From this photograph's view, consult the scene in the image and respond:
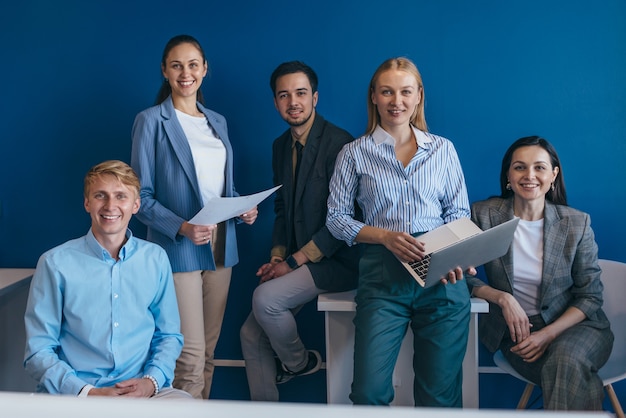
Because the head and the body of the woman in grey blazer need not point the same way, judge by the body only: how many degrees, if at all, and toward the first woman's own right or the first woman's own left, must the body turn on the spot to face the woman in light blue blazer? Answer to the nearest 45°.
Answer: approximately 90° to the first woman's own right

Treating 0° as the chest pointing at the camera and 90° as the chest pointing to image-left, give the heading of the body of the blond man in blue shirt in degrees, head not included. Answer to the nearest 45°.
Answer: approximately 0°

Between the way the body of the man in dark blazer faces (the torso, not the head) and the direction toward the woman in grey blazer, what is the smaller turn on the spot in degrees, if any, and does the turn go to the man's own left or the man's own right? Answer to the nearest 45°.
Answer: approximately 135° to the man's own left

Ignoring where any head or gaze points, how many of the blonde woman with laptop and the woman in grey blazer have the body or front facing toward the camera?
2
